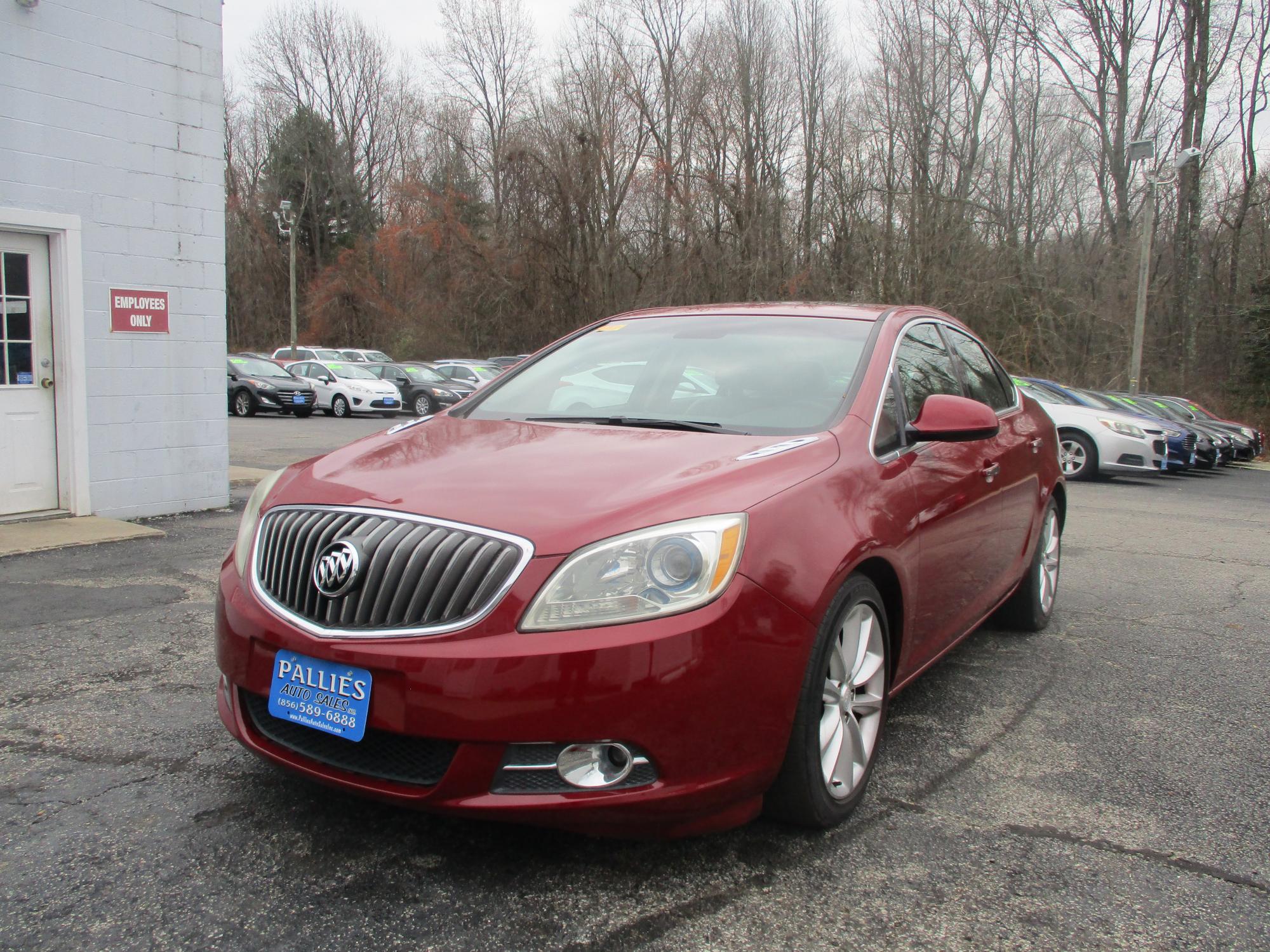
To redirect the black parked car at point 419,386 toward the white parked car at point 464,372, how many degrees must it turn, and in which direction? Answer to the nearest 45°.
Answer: approximately 90° to its left

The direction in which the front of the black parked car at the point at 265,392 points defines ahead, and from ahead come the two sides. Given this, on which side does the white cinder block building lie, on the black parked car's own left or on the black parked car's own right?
on the black parked car's own right

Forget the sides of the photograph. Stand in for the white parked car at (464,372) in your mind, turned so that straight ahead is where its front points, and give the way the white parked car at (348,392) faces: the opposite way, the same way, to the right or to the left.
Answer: the same way

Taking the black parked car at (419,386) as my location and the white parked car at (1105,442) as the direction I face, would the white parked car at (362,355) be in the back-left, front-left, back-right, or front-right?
back-left

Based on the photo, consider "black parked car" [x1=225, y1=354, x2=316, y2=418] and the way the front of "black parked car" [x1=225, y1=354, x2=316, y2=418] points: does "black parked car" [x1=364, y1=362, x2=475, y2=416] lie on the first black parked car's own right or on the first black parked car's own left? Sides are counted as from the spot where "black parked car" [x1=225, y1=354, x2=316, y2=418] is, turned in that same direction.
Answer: on the first black parked car's own left

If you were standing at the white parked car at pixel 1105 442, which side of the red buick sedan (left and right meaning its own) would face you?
back

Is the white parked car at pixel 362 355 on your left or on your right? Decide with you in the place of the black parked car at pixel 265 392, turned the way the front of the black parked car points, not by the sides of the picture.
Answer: on your left

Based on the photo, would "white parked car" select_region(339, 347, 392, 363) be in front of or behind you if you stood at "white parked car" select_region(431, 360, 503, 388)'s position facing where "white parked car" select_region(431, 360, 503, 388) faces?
behind

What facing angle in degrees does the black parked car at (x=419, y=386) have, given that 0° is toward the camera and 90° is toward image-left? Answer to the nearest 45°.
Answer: approximately 315°

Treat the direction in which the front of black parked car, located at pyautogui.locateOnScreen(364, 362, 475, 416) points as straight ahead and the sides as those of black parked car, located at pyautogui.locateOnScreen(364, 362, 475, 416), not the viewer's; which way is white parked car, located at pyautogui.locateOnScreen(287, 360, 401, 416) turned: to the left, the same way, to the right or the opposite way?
the same way

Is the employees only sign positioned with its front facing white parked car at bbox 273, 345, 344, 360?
no

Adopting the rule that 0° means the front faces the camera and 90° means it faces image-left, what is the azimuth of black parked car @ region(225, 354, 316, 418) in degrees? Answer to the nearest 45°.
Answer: approximately 315°

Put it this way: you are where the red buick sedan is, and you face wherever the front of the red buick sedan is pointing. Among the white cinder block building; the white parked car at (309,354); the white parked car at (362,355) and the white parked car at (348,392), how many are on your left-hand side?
0

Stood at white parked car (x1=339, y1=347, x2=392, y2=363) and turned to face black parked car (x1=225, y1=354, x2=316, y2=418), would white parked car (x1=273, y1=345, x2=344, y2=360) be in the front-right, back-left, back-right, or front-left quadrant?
front-right

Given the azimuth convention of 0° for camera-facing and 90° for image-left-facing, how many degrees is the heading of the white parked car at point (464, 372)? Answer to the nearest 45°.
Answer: approximately 315°

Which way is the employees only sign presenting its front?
toward the camera

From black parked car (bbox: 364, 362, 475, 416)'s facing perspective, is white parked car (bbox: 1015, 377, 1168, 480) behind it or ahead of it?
ahead

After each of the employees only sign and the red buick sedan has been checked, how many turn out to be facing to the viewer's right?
0

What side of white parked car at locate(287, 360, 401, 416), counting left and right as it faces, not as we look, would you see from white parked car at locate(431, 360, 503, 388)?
left

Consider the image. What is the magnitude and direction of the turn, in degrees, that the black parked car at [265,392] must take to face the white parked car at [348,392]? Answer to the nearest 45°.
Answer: approximately 45° to its left

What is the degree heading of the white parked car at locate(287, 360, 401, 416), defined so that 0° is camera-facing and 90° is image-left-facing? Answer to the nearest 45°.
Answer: approximately 315°
